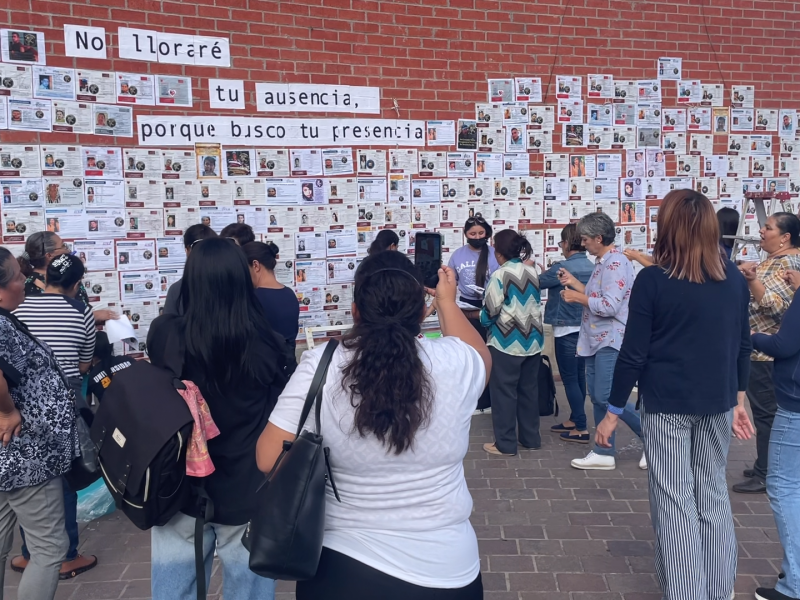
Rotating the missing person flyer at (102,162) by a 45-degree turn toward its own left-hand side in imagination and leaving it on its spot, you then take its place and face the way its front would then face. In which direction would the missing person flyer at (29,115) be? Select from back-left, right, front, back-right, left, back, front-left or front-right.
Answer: back-right

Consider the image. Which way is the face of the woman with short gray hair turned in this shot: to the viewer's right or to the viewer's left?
to the viewer's left

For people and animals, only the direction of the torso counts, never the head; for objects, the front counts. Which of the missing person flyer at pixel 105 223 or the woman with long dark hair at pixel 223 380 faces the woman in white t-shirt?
the missing person flyer

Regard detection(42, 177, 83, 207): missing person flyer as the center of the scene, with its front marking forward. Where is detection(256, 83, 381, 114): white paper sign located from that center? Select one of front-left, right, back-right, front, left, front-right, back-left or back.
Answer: left

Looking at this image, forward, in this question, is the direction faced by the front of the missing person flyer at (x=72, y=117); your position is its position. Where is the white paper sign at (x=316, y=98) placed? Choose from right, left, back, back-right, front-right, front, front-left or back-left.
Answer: left

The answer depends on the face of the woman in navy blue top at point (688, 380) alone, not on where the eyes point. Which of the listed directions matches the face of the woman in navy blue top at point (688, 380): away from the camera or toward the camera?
away from the camera

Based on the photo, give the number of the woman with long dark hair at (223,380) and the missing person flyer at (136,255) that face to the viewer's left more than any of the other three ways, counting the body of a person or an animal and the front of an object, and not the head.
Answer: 0

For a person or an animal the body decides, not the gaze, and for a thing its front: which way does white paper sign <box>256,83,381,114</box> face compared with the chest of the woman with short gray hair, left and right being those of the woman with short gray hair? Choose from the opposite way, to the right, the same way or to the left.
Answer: to the left

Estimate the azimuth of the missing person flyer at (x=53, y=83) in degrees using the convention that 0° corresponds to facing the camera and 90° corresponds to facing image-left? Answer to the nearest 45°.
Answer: approximately 0°

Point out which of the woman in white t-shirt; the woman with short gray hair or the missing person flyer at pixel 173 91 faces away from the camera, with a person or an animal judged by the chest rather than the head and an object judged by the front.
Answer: the woman in white t-shirt

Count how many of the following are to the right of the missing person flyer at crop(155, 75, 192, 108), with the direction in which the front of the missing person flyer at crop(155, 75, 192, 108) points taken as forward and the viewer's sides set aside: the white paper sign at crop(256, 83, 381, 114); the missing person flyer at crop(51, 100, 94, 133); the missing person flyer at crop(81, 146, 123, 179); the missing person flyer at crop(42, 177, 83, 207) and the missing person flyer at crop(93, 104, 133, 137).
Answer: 4

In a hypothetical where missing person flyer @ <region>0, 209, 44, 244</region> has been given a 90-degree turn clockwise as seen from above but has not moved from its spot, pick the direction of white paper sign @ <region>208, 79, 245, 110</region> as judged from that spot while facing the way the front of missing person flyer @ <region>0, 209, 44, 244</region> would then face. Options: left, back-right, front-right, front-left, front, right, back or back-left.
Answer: back

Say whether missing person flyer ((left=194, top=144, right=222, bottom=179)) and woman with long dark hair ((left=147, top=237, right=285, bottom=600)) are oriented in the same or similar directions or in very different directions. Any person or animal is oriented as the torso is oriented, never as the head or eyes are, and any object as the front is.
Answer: very different directions
